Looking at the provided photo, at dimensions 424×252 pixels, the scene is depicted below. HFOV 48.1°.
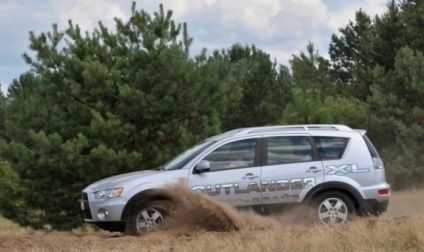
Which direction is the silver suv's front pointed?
to the viewer's left

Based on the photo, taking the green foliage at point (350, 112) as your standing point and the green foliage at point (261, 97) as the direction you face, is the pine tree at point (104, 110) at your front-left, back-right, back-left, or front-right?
front-left

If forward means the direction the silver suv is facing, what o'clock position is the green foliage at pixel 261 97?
The green foliage is roughly at 3 o'clock from the silver suv.

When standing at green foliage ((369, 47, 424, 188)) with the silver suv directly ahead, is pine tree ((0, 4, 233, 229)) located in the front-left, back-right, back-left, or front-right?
front-right

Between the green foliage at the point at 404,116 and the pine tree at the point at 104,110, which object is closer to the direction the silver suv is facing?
the pine tree

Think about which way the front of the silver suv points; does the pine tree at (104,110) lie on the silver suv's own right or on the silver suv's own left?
on the silver suv's own right
